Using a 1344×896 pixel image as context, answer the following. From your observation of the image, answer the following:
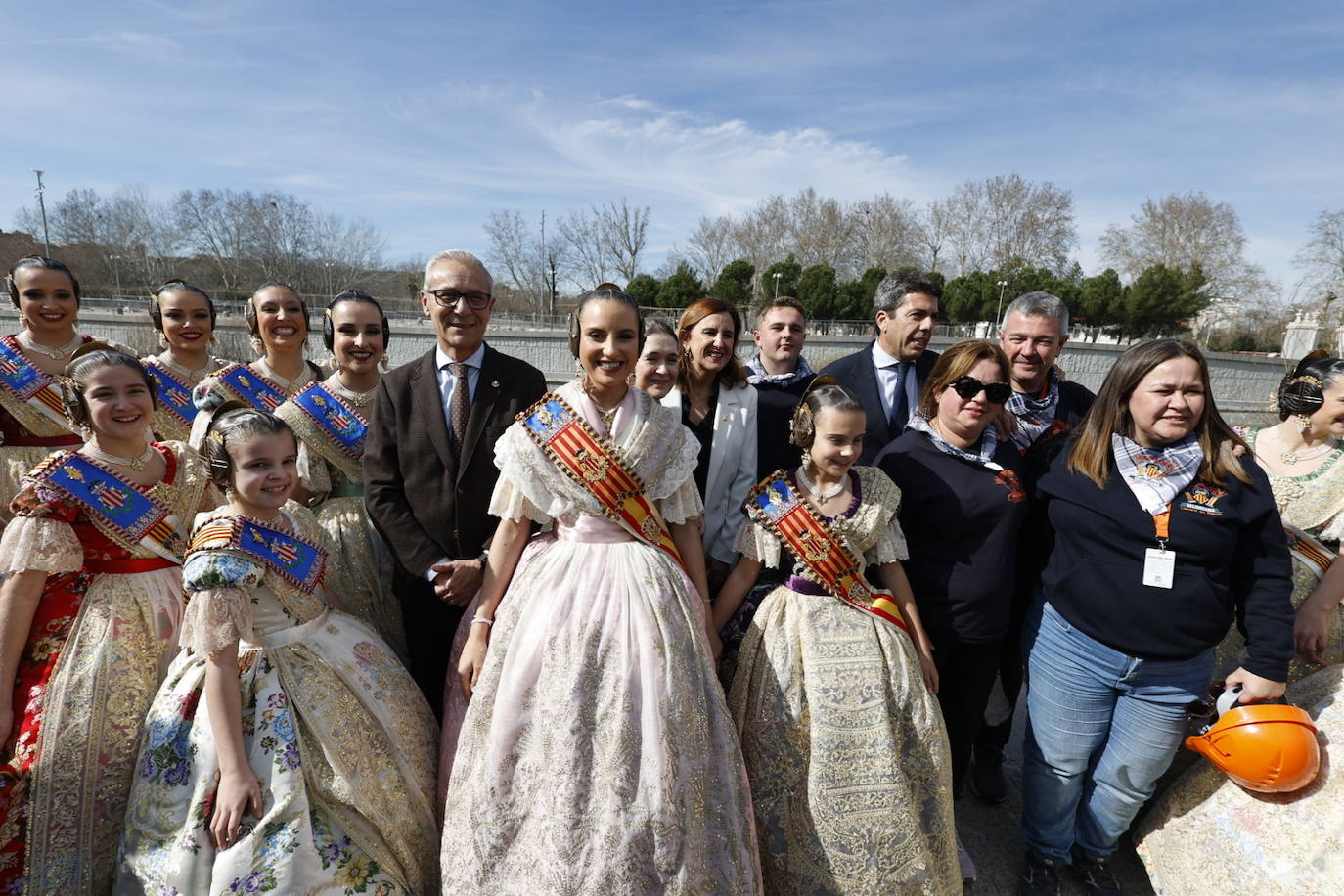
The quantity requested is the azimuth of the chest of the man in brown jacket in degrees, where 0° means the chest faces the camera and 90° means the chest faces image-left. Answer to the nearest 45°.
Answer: approximately 0°

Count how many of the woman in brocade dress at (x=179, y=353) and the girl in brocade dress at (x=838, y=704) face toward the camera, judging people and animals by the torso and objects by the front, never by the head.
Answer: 2

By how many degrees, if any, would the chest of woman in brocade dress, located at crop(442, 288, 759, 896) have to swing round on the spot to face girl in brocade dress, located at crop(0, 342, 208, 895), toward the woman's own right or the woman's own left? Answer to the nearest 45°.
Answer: approximately 90° to the woman's own right

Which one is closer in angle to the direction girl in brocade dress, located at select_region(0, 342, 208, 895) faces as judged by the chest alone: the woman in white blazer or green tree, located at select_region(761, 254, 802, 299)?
the woman in white blazer

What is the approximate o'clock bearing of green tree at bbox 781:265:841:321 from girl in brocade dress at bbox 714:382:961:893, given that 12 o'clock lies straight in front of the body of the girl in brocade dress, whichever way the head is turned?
The green tree is roughly at 6 o'clock from the girl in brocade dress.

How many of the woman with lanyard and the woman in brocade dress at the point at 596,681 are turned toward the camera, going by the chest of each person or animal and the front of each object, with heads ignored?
2

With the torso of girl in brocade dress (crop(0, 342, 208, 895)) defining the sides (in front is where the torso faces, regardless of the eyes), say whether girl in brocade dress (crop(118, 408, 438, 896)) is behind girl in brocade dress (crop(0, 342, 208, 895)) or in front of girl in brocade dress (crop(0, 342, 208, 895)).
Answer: in front

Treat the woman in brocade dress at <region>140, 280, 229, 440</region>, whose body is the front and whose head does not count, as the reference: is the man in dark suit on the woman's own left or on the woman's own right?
on the woman's own left

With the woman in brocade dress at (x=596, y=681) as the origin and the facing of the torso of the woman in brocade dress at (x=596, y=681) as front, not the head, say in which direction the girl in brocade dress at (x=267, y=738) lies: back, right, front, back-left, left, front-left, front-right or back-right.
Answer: right
